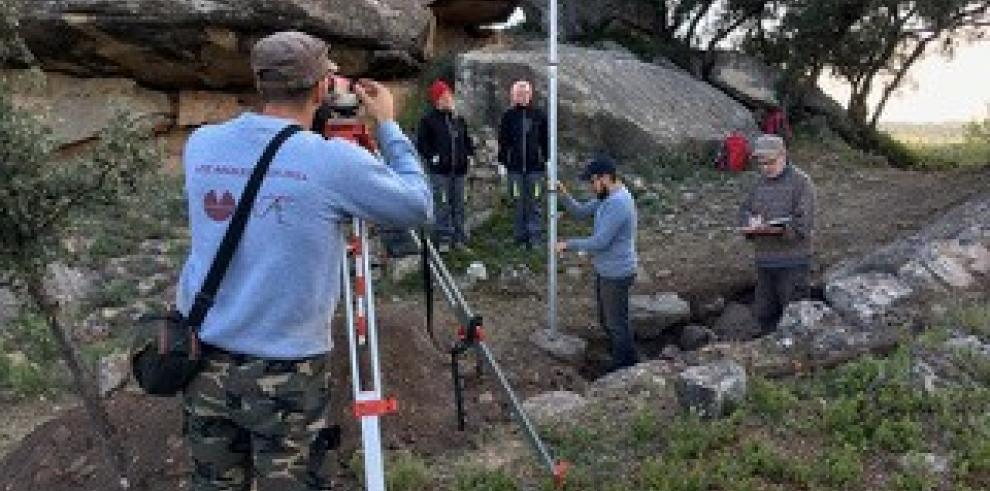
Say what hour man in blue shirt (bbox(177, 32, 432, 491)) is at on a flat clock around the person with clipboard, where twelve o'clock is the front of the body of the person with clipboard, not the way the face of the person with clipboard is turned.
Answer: The man in blue shirt is roughly at 11 o'clock from the person with clipboard.

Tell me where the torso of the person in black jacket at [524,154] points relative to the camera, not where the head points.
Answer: toward the camera

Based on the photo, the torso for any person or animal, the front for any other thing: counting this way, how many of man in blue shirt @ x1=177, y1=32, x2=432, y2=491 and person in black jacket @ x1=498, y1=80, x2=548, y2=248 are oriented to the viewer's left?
0

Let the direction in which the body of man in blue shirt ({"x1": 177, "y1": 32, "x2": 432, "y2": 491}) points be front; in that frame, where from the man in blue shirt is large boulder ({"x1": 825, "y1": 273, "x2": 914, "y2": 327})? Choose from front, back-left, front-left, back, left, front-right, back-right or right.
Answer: front

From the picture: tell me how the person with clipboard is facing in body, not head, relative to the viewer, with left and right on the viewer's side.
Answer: facing the viewer and to the left of the viewer

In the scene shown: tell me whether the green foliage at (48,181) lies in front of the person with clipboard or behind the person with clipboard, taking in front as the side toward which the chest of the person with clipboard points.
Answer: in front

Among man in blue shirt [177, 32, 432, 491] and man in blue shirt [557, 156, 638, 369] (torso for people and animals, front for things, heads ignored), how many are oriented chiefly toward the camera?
0

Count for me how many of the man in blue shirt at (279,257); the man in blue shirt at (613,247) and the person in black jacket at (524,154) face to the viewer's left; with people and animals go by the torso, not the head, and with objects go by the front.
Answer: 1

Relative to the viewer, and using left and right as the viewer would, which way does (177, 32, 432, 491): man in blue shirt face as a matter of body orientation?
facing away from the viewer and to the right of the viewer

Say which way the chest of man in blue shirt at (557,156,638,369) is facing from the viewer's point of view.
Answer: to the viewer's left

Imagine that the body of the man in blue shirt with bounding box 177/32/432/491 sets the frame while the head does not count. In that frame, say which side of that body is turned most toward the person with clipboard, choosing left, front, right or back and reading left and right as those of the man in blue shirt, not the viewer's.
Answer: front

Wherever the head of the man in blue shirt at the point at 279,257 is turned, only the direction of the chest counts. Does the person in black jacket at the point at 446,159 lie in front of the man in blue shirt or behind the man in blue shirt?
in front

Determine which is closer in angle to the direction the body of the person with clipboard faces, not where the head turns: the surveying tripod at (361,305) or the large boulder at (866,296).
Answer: the surveying tripod

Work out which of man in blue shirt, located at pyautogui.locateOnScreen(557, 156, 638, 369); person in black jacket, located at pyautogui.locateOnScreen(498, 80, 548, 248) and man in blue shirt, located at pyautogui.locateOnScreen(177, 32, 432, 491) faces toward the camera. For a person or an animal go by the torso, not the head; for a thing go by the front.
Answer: the person in black jacket

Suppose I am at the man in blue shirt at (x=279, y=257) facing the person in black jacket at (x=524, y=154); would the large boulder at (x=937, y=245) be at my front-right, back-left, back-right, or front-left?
front-right

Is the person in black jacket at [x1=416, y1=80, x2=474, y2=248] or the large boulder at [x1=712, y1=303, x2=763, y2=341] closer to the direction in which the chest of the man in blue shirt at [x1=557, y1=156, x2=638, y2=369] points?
the person in black jacket

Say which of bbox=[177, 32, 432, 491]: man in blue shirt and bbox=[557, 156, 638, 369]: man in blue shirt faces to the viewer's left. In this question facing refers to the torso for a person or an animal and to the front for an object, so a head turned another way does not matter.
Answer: bbox=[557, 156, 638, 369]: man in blue shirt

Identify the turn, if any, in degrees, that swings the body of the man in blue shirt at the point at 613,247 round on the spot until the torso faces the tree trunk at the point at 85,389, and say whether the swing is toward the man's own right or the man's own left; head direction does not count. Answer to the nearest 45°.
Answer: approximately 45° to the man's own left
